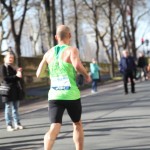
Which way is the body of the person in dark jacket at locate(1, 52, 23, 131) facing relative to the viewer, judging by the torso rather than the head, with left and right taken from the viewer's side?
facing the viewer and to the right of the viewer

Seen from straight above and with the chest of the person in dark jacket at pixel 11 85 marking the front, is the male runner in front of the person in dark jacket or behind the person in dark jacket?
in front

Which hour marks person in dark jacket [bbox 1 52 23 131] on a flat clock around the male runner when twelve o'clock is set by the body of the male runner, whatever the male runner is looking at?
The person in dark jacket is roughly at 10 o'clock from the male runner.

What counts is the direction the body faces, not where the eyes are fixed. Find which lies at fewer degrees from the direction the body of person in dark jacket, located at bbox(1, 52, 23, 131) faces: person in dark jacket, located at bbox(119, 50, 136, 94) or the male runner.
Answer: the male runner

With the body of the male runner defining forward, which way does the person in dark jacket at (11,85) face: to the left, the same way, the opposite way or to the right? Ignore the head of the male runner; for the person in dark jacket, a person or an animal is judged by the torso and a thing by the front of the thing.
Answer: to the right

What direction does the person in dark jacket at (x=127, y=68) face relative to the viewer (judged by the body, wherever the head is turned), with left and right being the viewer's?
facing the viewer

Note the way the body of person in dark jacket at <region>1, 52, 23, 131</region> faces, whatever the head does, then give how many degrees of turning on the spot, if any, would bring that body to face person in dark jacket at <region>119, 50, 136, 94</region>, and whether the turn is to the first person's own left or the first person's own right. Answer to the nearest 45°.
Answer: approximately 90° to the first person's own left

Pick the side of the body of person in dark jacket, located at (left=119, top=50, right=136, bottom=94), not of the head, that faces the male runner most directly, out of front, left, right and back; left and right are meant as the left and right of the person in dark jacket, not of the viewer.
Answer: front

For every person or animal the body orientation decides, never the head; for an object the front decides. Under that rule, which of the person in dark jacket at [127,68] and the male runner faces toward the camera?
the person in dark jacket

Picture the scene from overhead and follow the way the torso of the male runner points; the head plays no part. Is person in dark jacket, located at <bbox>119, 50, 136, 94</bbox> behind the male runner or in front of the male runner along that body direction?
in front

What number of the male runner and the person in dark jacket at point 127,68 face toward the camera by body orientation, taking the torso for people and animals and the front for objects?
1

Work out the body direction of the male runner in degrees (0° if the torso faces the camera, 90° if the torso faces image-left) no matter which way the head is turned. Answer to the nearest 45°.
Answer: approximately 225°
